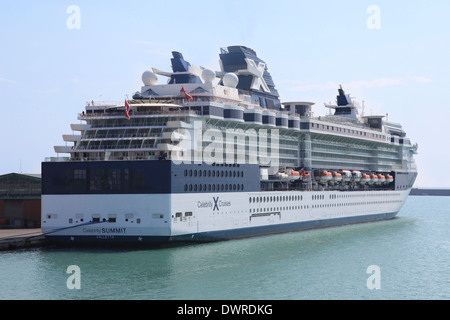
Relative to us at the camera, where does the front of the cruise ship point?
facing away from the viewer and to the right of the viewer
